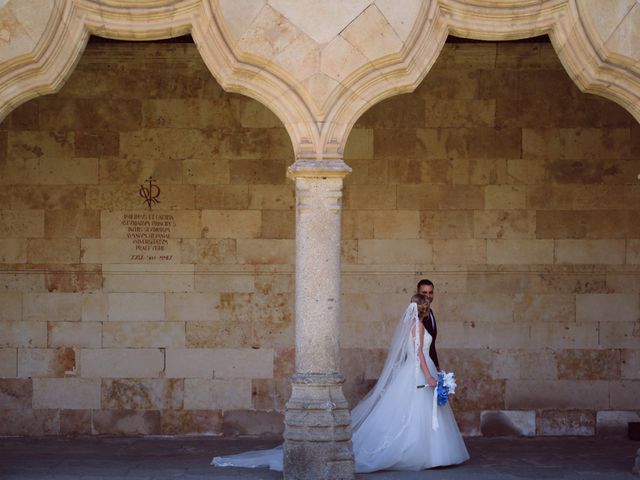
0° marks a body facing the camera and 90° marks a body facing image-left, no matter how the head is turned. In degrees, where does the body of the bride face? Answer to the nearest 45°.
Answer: approximately 270°
